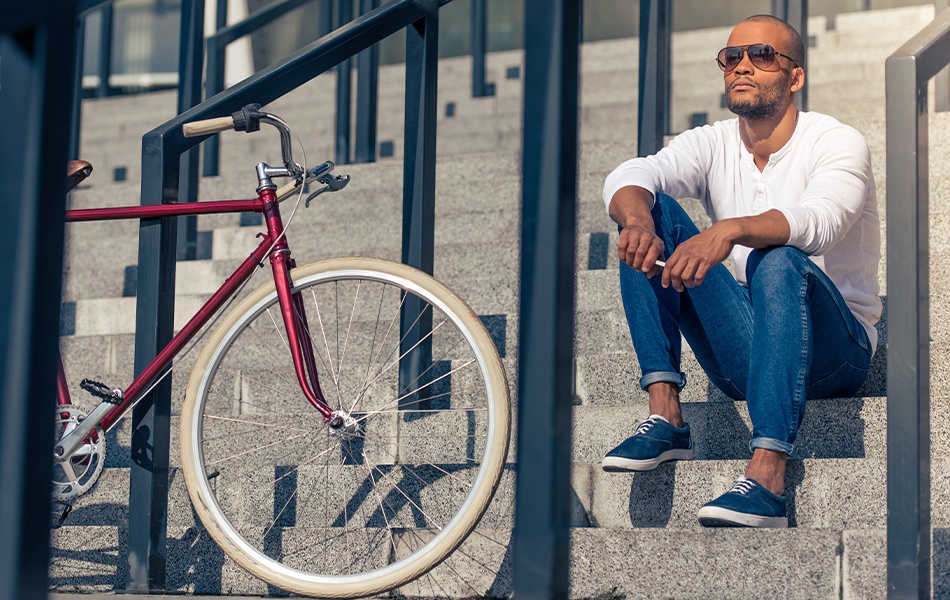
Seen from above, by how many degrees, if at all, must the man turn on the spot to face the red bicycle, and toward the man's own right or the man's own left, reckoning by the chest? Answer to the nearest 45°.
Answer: approximately 45° to the man's own right

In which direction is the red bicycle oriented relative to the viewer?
to the viewer's right

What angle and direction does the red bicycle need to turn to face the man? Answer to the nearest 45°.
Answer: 0° — it already faces them

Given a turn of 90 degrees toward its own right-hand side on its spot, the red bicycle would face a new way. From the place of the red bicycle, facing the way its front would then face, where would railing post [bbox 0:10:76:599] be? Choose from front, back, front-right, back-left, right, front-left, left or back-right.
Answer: front

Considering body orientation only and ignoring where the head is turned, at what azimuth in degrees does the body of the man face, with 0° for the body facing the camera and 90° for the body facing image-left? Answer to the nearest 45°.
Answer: approximately 45°

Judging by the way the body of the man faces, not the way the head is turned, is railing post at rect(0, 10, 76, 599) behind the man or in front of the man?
in front
